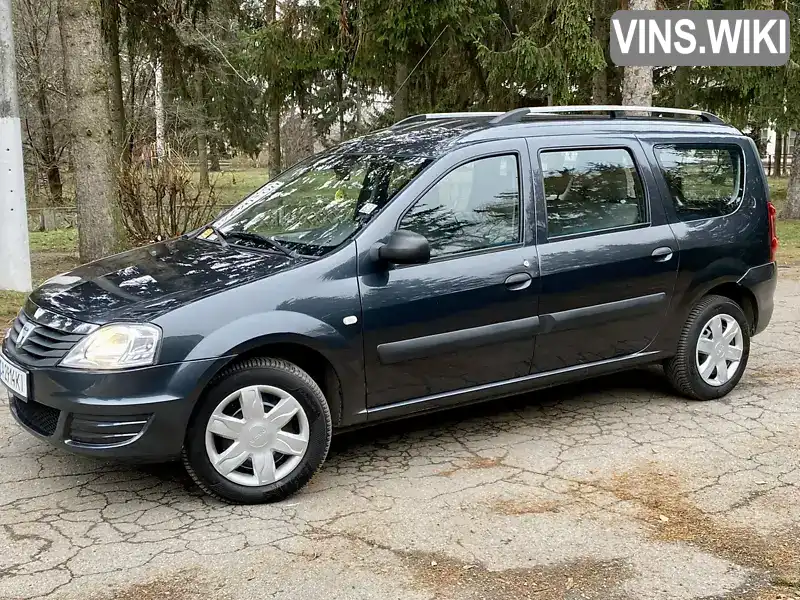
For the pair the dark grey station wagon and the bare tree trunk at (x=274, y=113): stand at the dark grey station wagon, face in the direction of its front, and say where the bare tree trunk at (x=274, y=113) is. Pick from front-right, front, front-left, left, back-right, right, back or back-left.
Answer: back-right

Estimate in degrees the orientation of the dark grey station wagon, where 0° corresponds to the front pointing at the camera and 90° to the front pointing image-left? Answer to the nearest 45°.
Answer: approximately 45°

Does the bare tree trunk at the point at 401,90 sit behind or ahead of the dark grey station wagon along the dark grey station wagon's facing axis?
behind

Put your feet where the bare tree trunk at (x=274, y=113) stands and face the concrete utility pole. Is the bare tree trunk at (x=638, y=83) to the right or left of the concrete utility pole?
left

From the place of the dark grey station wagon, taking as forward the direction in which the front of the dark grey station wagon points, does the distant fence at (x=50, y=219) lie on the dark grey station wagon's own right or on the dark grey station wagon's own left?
on the dark grey station wagon's own right

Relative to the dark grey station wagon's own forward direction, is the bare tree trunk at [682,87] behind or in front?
behind

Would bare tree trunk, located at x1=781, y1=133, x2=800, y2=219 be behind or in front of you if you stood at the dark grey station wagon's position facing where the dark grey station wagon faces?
behind

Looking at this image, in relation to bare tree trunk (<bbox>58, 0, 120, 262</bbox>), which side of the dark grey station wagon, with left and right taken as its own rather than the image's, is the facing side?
right

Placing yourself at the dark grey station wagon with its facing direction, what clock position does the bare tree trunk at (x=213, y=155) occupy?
The bare tree trunk is roughly at 4 o'clock from the dark grey station wagon.

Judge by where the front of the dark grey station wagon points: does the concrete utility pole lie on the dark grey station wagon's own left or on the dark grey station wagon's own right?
on the dark grey station wagon's own right
